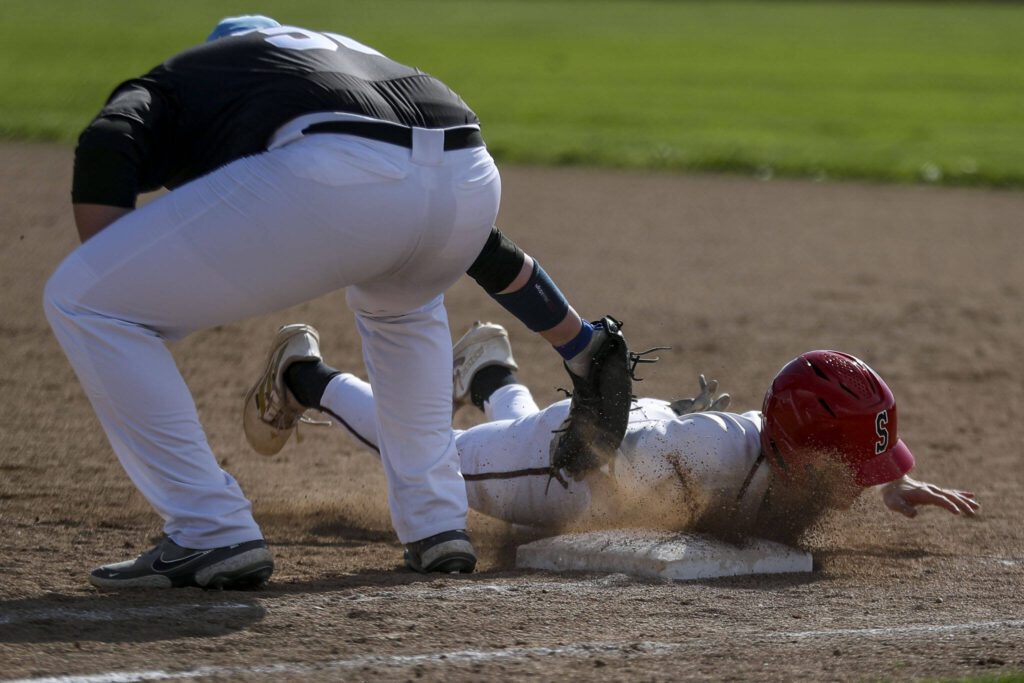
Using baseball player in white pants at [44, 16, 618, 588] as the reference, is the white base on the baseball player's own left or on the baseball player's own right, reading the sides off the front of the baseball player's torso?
on the baseball player's own right

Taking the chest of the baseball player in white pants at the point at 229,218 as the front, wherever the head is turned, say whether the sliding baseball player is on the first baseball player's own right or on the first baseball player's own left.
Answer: on the first baseball player's own right
